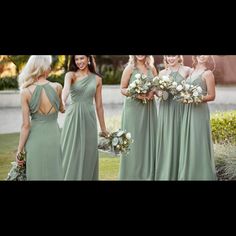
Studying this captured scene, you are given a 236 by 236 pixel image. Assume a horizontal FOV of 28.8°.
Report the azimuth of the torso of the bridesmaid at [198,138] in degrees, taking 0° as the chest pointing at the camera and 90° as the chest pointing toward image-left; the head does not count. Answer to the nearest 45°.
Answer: approximately 45°

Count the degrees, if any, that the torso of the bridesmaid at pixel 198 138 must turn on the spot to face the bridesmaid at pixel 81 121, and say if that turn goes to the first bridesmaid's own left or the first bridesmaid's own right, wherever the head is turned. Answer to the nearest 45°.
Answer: approximately 45° to the first bridesmaid's own right

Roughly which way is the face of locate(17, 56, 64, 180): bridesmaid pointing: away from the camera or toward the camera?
away from the camera

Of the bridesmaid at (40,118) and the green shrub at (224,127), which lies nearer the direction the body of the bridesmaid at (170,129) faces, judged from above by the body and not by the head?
the bridesmaid
